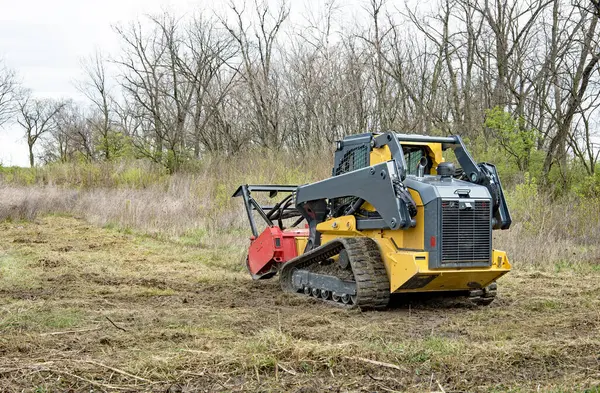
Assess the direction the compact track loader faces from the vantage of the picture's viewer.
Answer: facing away from the viewer and to the left of the viewer
